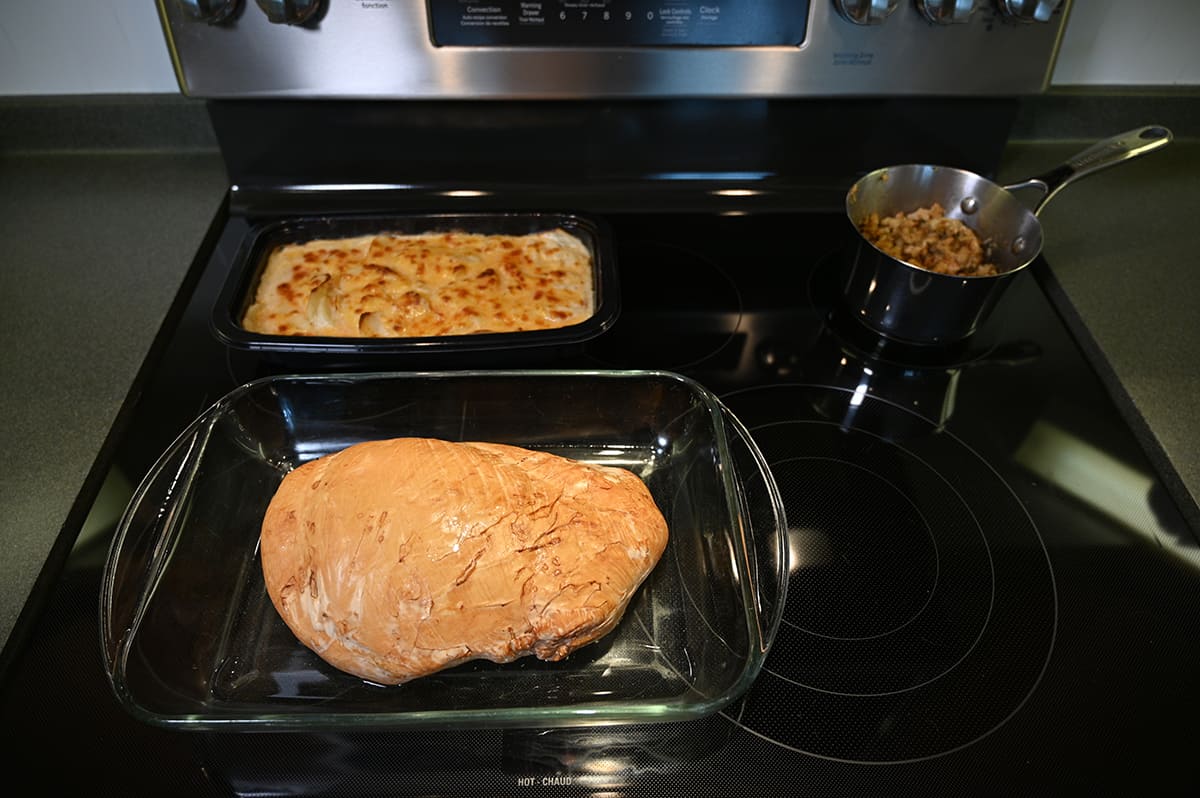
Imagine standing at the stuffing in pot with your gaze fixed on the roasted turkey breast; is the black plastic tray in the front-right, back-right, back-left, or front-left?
front-right

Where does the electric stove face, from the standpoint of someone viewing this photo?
facing the viewer

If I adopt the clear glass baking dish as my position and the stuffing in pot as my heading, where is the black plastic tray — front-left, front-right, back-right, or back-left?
front-left
